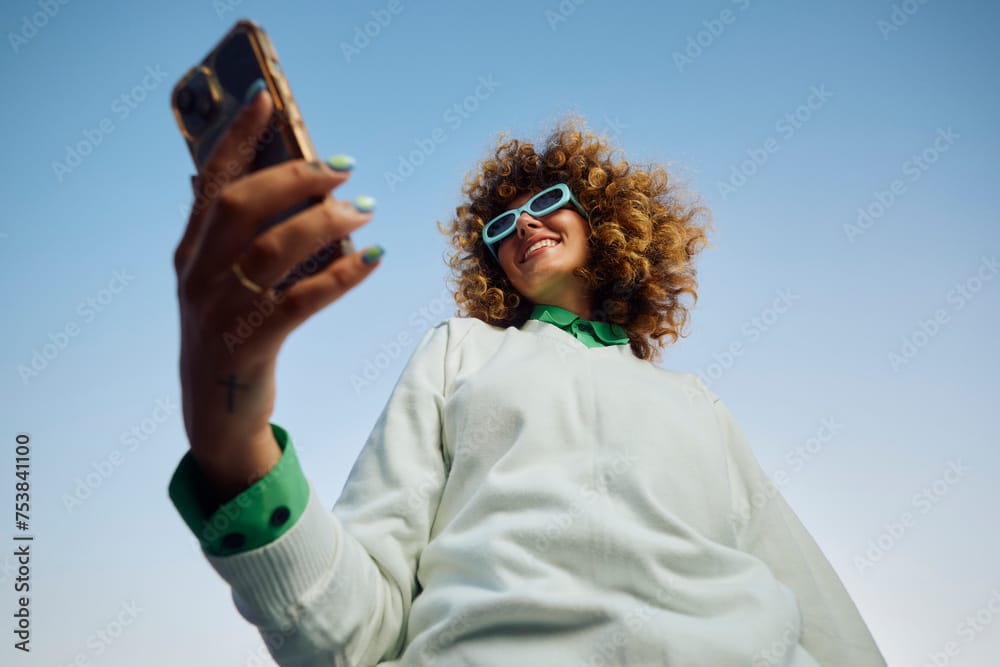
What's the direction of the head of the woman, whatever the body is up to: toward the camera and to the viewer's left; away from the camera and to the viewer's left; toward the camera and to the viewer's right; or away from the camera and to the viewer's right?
toward the camera and to the viewer's left

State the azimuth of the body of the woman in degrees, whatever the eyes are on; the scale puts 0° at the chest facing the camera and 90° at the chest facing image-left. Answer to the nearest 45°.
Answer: approximately 0°
